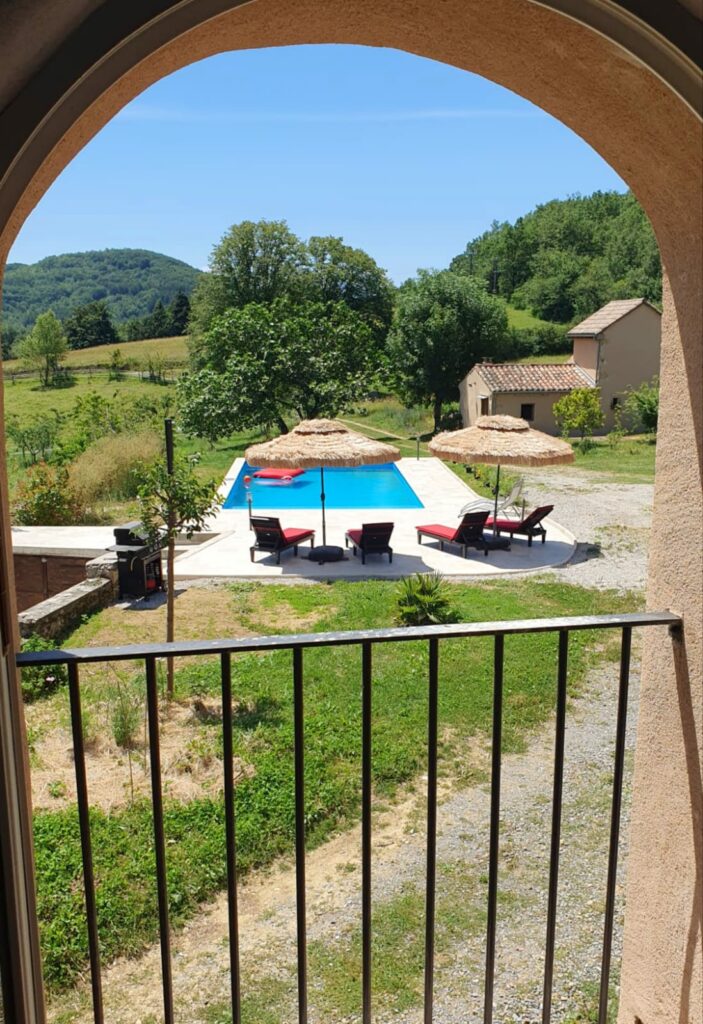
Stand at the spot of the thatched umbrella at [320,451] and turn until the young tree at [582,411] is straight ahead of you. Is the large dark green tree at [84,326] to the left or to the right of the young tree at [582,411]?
left

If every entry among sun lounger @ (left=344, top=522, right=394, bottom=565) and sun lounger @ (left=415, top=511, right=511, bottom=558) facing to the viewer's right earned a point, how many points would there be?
0

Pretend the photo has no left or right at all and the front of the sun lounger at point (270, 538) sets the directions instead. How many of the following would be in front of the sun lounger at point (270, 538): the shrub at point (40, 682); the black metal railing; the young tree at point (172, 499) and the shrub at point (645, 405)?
1
